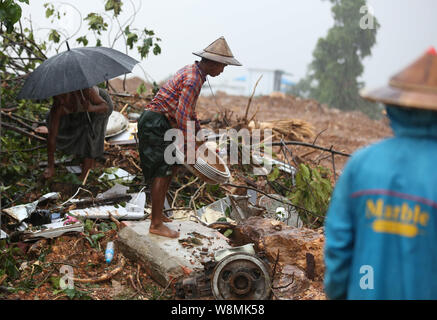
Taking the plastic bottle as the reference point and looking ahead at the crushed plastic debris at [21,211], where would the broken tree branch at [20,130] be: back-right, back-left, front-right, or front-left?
front-right

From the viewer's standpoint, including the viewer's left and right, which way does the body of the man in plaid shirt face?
facing to the right of the viewer

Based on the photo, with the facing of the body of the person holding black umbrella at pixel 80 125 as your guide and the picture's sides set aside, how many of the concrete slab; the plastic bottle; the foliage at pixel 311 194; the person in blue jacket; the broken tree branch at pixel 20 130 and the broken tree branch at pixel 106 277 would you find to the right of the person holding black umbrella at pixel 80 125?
1

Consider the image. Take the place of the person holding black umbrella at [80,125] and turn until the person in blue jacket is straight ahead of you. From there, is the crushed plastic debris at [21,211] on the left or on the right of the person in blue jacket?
right

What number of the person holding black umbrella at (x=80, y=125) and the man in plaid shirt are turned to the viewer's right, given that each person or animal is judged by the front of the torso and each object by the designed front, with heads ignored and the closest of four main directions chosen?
1

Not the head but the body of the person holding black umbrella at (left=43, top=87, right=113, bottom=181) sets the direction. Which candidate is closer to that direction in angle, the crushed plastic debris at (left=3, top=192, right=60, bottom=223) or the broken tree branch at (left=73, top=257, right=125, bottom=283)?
the crushed plastic debris

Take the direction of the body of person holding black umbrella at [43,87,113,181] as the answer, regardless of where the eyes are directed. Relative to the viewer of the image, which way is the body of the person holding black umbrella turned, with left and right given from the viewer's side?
facing the viewer and to the left of the viewer

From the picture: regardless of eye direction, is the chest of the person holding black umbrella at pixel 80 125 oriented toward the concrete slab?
no

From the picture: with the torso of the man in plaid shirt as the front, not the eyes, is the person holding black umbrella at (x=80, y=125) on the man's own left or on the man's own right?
on the man's own left

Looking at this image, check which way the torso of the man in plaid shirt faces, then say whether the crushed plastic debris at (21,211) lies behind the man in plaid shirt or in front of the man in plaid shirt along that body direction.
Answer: behind

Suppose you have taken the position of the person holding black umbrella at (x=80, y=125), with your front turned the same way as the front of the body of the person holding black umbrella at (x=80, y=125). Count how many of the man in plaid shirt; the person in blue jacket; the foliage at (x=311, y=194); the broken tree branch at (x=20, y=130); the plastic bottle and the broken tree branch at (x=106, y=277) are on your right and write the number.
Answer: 1

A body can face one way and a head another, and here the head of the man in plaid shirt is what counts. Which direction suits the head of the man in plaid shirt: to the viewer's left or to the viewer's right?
to the viewer's right
